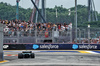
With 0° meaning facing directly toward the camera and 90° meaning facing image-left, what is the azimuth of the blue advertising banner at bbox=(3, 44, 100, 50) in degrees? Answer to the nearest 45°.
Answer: approximately 0°
